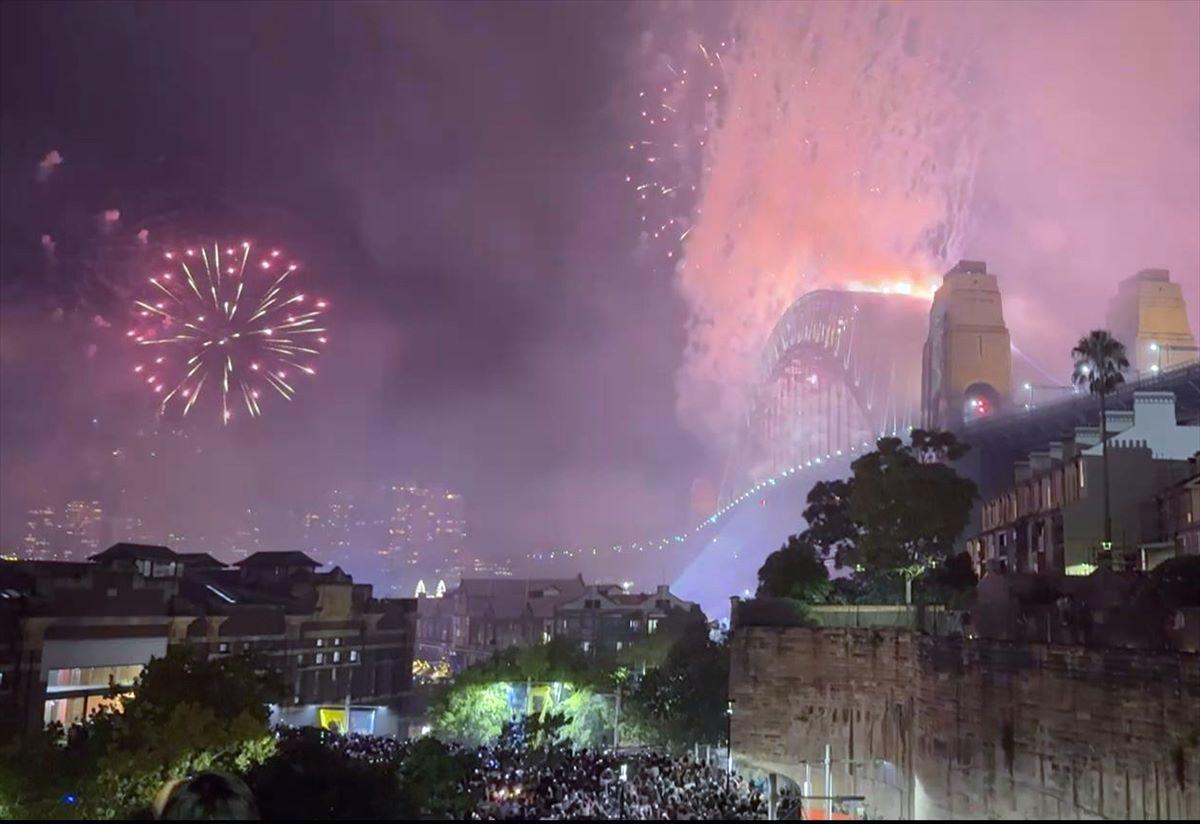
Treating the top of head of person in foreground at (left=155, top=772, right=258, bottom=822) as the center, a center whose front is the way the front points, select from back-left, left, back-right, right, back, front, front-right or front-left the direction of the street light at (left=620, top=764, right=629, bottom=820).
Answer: front-right

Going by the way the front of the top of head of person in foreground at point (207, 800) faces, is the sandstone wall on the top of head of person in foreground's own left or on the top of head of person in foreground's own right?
on the top of head of person in foreground's own right

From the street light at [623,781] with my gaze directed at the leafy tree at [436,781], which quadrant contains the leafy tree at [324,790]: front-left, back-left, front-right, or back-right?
front-left

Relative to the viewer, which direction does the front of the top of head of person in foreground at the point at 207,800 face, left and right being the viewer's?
facing away from the viewer

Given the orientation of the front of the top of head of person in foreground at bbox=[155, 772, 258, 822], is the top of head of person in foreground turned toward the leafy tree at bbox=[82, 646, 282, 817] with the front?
yes

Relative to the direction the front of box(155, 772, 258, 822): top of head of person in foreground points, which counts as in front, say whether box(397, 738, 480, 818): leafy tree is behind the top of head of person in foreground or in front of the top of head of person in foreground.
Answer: in front

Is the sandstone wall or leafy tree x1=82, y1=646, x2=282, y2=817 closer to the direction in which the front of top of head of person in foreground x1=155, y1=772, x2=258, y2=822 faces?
the leafy tree

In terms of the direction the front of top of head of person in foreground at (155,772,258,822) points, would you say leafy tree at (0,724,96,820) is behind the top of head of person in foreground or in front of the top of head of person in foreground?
in front
